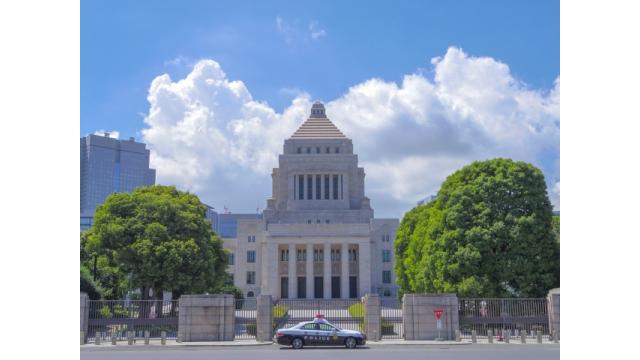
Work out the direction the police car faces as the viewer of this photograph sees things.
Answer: facing to the right of the viewer

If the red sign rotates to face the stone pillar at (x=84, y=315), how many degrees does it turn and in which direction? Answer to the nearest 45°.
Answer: approximately 90° to its right

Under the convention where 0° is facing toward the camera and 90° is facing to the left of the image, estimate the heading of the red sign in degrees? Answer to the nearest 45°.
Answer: approximately 0°

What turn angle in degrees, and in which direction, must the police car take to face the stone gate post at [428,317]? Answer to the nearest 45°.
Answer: approximately 45° to its left

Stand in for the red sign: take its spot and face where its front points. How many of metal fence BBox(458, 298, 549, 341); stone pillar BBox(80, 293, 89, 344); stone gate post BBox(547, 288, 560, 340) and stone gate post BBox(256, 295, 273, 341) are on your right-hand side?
2

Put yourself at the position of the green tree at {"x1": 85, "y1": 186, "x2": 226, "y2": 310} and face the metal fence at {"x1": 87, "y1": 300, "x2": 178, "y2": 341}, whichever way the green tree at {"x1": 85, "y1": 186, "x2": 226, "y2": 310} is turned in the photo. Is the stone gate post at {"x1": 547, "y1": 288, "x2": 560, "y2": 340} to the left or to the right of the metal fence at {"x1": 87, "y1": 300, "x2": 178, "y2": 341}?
left
